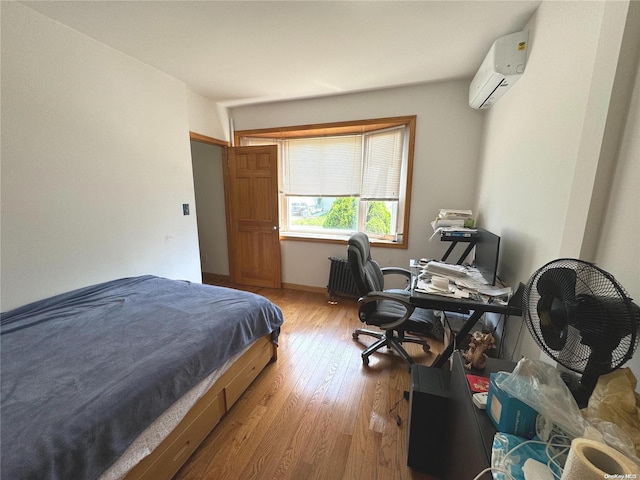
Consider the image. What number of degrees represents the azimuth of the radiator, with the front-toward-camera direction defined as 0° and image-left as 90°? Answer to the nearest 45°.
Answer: approximately 0°

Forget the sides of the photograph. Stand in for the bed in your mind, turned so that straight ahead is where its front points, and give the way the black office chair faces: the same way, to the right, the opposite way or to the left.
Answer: to the right

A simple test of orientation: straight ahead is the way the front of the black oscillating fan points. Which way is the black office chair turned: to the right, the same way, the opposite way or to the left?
the opposite way

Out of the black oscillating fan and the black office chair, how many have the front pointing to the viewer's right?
1

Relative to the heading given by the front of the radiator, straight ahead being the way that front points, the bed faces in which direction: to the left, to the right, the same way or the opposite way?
the opposite way

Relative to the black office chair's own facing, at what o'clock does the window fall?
The window is roughly at 8 o'clock from the black office chair.

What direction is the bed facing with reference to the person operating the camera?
facing away from the viewer and to the right of the viewer

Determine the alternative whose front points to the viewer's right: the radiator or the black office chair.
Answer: the black office chair

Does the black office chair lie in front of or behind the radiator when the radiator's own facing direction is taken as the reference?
in front

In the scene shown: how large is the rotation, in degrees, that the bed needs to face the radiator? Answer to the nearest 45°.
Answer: approximately 45° to its right

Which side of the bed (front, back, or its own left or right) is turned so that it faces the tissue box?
right

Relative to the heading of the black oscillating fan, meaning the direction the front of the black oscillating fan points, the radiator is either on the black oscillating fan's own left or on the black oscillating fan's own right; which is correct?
on the black oscillating fan's own right

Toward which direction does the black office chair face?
to the viewer's right
